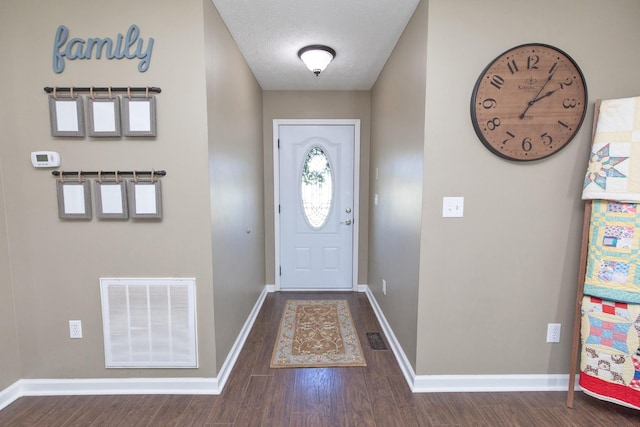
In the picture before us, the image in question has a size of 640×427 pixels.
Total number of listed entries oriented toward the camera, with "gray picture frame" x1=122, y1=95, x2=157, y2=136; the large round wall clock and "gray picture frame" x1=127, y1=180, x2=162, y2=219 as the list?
3

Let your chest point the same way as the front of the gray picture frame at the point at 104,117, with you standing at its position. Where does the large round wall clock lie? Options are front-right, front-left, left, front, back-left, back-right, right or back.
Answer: front-left

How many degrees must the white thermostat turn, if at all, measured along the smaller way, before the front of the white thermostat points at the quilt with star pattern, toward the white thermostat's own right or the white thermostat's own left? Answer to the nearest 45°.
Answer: approximately 45° to the white thermostat's own left

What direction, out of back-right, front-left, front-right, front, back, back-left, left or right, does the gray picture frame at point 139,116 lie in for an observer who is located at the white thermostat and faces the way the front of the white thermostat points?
front-left

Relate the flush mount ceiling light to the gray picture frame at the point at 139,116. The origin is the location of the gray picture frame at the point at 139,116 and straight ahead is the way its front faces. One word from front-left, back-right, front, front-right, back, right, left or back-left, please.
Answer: left

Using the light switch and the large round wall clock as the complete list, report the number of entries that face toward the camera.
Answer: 2

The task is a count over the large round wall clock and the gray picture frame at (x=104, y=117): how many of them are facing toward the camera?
2

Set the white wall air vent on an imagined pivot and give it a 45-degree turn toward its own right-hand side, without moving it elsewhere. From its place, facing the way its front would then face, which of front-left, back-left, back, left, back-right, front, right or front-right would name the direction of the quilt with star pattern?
left

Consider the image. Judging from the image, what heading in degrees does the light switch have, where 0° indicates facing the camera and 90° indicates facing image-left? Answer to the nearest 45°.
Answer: approximately 0°

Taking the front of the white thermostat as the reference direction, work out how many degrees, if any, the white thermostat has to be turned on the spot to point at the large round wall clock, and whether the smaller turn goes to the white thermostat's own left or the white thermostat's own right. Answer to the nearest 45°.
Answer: approximately 45° to the white thermostat's own left

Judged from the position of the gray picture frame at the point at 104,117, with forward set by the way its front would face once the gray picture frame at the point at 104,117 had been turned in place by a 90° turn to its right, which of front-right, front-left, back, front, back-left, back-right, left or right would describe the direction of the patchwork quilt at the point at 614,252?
back-left
